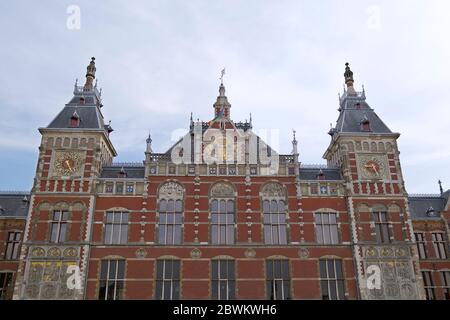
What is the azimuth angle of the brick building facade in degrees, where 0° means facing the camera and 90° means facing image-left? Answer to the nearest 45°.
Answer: approximately 0°
